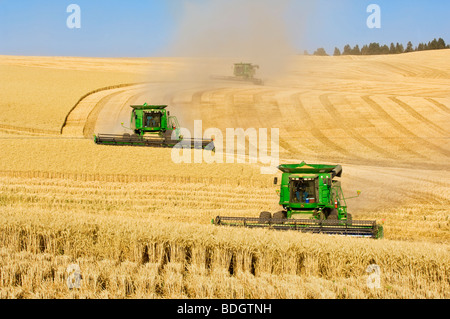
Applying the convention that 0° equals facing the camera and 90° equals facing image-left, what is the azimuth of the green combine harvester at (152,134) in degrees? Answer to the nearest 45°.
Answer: approximately 0°

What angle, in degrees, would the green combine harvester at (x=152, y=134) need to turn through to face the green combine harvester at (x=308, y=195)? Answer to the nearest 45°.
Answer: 0° — it already faces it
